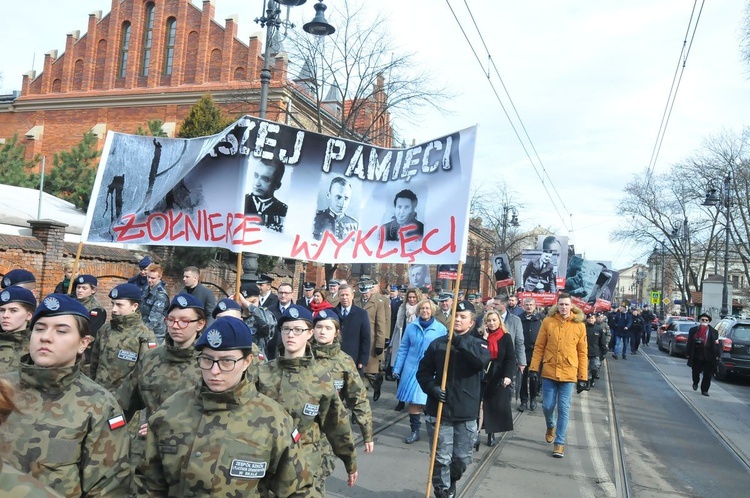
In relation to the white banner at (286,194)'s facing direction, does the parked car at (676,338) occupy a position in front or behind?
behind

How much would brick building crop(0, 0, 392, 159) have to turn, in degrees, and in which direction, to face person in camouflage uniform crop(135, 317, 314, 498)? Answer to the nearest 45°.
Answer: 0° — it already faces them

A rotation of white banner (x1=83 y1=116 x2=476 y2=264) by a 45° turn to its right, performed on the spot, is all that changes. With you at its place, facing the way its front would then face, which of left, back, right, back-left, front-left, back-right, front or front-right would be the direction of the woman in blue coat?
back

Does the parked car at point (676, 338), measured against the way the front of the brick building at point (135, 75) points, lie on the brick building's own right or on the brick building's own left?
on the brick building's own left

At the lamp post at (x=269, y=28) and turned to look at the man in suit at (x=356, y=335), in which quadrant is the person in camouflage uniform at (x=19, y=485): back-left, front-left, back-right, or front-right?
front-right

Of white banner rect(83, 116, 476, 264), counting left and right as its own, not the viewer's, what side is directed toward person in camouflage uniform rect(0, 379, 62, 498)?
front

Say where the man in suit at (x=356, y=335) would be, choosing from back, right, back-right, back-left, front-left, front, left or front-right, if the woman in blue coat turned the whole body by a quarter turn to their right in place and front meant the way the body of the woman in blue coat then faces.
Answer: front-right

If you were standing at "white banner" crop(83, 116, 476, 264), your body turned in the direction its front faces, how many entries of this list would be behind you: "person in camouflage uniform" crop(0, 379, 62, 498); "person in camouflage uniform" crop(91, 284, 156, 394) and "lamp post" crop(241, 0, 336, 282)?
1

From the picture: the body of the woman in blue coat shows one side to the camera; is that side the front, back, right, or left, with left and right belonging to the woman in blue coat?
front

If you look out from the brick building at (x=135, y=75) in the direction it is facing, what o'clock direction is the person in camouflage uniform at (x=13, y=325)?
The person in camouflage uniform is roughly at 12 o'clock from the brick building.

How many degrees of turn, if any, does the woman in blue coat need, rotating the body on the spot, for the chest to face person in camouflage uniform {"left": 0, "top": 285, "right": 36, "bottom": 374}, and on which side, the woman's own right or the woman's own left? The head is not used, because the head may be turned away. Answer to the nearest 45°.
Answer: approximately 45° to the woman's own right

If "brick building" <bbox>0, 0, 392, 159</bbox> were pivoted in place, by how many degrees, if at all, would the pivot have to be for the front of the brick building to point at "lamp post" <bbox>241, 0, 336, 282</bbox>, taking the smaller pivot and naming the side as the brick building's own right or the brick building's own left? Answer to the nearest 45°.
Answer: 0° — it already faces it

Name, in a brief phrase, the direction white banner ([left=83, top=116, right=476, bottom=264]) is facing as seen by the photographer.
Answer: facing the viewer

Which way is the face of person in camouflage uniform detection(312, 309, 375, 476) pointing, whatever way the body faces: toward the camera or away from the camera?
toward the camera

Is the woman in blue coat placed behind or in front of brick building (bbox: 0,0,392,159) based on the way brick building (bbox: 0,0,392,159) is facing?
in front

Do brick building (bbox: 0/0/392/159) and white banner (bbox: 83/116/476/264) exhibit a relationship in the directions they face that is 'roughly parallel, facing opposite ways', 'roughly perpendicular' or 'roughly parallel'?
roughly parallel

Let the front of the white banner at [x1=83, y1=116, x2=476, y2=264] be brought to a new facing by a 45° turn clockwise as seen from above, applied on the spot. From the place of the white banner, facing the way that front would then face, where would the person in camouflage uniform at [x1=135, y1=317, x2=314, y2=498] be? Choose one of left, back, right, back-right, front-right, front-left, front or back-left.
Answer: front-left

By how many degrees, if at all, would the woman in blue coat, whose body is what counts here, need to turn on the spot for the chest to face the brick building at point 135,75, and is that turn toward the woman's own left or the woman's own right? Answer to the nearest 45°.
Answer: approximately 135° to the woman's own right
